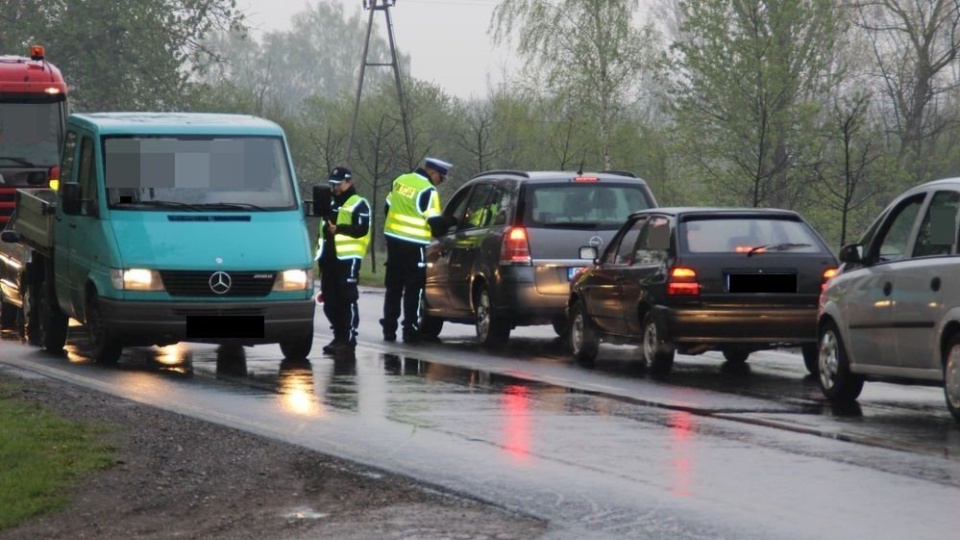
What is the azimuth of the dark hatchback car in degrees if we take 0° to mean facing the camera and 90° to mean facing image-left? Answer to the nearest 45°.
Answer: approximately 135°

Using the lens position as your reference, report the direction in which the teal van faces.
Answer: facing the viewer and to the right of the viewer

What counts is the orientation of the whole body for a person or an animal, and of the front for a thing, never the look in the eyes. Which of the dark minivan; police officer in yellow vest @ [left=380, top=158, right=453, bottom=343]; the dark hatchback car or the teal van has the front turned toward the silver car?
the teal van

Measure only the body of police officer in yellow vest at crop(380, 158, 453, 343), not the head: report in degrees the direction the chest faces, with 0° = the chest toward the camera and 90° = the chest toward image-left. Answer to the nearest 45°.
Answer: approximately 225°

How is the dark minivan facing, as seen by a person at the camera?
facing away from the viewer and to the left of the viewer

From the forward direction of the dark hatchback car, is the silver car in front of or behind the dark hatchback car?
behind

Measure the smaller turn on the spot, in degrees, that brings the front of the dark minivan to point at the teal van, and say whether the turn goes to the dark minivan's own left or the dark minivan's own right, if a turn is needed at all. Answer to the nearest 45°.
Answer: approximately 90° to the dark minivan's own left

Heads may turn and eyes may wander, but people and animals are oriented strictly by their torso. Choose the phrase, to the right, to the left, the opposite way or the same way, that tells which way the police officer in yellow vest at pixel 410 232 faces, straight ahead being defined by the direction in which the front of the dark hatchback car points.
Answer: to the right

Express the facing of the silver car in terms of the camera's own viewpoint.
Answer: facing away from the viewer and to the left of the viewer

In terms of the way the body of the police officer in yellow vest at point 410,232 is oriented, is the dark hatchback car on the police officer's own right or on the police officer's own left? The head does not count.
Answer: on the police officer's own right
